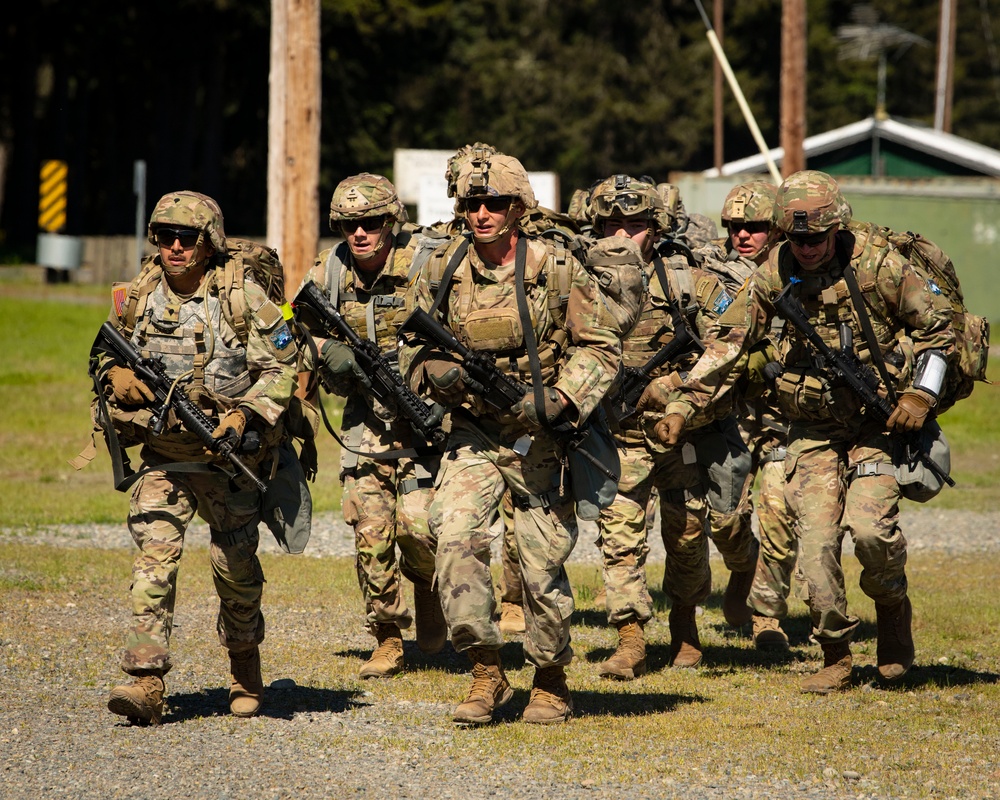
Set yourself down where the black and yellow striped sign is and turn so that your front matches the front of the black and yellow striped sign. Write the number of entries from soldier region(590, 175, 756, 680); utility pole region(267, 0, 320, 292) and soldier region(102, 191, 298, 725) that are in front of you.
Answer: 3

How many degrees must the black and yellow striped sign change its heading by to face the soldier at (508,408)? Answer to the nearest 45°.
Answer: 0° — it already faces them

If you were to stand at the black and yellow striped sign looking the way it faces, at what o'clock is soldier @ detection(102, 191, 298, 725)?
The soldier is roughly at 12 o'clock from the black and yellow striped sign.

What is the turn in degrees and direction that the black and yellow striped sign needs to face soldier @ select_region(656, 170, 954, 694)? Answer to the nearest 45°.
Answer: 0° — it already faces them

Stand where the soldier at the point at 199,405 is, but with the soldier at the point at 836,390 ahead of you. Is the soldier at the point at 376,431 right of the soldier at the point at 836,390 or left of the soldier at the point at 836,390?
left

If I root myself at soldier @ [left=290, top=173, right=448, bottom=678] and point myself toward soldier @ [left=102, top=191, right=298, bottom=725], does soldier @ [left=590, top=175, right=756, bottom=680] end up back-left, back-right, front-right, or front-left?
back-left

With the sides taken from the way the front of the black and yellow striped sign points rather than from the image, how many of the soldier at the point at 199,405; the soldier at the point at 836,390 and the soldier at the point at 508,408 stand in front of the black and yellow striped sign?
3

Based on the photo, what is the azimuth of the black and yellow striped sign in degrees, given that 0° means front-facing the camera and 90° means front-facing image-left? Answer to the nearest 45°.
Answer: approximately 0°
